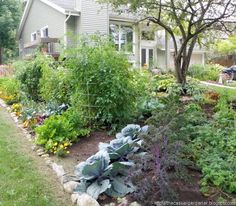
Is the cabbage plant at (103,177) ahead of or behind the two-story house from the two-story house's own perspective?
ahead

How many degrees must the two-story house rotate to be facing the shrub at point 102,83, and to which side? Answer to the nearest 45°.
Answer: approximately 45° to its right

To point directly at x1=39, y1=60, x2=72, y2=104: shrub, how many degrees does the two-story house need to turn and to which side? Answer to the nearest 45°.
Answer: approximately 45° to its right

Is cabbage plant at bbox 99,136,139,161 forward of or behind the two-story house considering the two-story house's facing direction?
forward

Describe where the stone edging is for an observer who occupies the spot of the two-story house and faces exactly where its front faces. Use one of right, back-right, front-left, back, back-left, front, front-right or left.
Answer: front-right

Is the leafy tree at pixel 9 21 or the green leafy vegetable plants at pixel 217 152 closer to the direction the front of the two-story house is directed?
the green leafy vegetable plants

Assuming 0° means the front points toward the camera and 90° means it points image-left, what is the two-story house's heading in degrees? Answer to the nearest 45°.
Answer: approximately 315°

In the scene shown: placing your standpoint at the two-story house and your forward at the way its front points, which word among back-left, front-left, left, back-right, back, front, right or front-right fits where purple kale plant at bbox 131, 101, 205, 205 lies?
front-right

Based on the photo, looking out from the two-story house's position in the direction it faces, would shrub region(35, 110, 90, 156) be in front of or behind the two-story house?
in front

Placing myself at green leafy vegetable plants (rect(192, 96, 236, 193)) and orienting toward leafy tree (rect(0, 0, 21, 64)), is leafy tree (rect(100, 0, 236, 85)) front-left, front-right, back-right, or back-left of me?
front-right

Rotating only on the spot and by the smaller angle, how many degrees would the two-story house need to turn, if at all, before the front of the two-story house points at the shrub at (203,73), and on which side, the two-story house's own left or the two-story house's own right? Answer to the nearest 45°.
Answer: approximately 45° to the two-story house's own left
